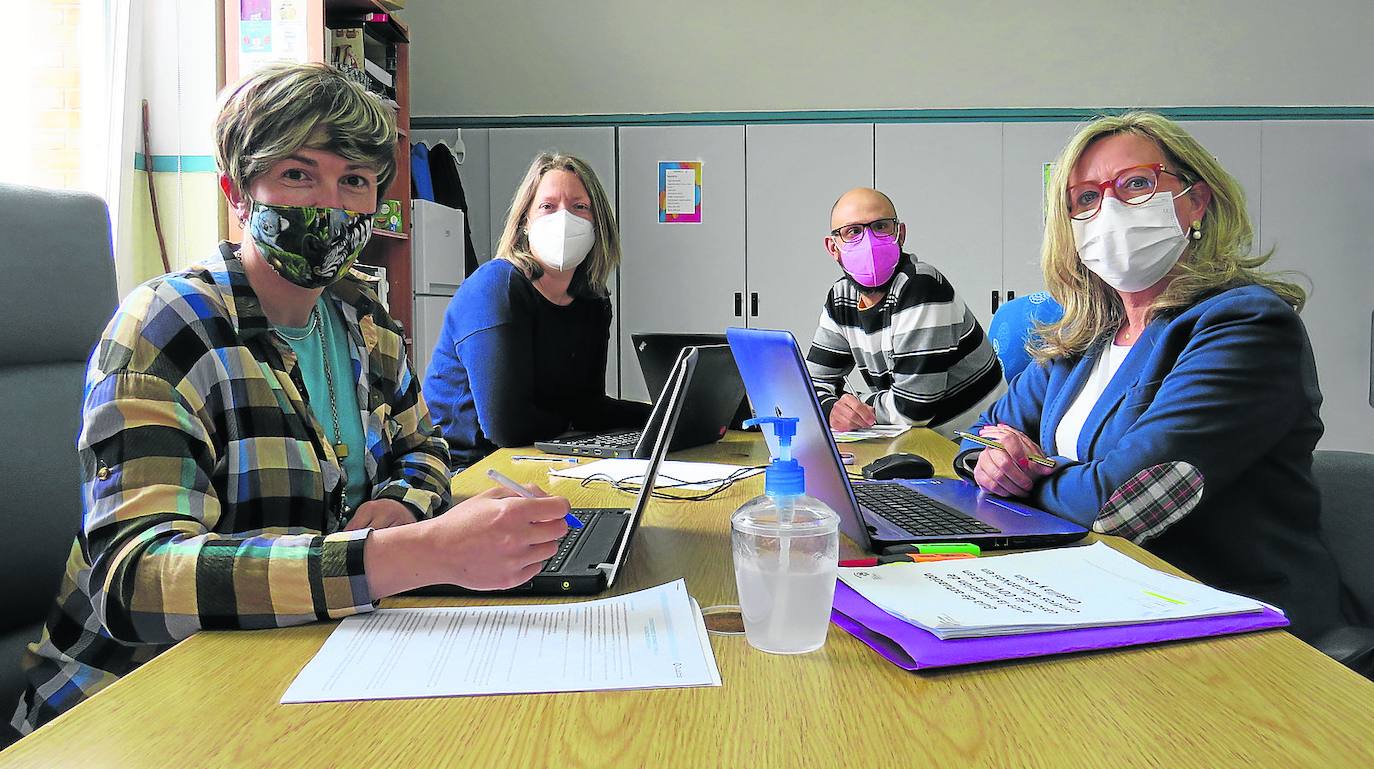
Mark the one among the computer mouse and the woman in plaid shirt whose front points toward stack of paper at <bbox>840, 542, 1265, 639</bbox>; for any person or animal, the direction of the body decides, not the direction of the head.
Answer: the woman in plaid shirt

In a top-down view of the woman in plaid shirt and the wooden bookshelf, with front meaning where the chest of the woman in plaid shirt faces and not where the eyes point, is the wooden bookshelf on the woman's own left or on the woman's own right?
on the woman's own left

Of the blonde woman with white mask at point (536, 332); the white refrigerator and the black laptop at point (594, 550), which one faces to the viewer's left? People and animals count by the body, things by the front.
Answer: the black laptop

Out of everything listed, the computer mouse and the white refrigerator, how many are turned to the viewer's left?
1

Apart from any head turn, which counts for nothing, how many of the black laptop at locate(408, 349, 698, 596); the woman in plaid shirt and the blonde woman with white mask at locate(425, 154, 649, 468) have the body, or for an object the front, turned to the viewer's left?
1

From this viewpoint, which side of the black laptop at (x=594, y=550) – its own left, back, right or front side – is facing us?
left

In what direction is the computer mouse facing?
to the viewer's left

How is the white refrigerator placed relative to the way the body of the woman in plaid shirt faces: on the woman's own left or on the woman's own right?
on the woman's own left

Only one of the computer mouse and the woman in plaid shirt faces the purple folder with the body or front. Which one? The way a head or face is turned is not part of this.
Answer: the woman in plaid shirt

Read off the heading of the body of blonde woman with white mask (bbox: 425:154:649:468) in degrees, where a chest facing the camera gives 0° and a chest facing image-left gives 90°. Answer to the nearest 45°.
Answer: approximately 315°

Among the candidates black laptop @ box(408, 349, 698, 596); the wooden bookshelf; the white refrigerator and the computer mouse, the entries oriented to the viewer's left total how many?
2

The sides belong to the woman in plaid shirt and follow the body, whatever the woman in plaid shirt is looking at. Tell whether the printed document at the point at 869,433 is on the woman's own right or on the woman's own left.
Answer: on the woman's own left
